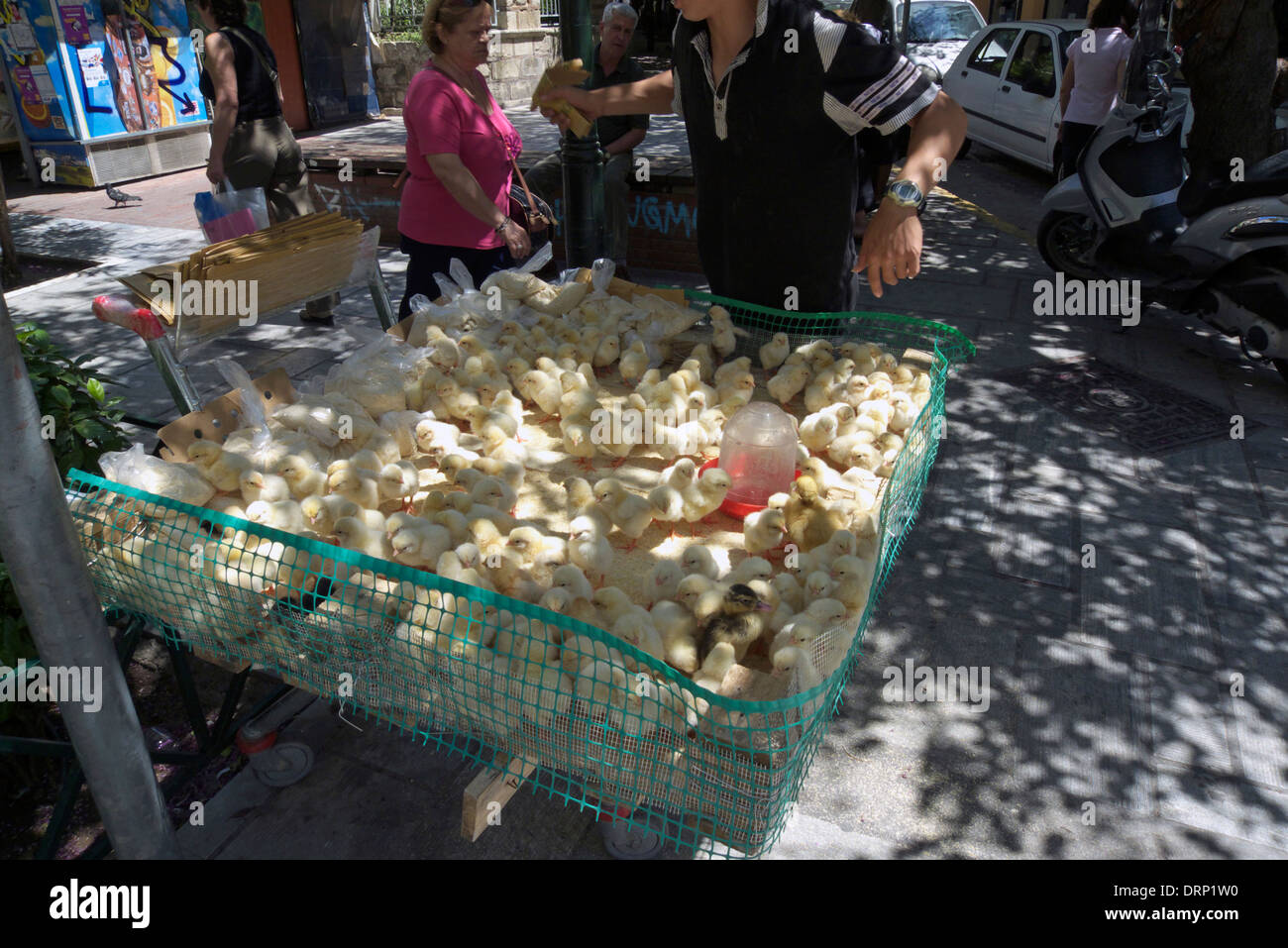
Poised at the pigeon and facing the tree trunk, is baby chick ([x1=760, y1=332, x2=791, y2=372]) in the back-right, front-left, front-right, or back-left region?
front-right

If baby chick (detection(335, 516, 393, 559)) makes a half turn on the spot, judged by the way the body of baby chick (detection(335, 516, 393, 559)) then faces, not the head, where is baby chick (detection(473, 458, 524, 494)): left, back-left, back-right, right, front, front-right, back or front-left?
front-left

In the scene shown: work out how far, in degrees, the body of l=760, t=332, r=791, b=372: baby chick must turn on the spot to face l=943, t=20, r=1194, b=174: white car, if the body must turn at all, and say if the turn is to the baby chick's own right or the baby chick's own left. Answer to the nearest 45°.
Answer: approximately 135° to the baby chick's own left

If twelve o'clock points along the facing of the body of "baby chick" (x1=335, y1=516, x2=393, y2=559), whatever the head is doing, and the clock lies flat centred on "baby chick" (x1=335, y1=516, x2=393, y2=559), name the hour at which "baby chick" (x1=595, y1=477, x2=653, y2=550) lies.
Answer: "baby chick" (x1=595, y1=477, x2=653, y2=550) is roughly at 6 o'clock from "baby chick" (x1=335, y1=516, x2=393, y2=559).

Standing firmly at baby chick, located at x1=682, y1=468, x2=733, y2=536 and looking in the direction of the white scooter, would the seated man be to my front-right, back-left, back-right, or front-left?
front-left

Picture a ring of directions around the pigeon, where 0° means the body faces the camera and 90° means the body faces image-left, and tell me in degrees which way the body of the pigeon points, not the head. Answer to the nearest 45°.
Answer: approximately 90°

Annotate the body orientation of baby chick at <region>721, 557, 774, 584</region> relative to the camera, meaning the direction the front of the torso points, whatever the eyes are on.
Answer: to the viewer's right

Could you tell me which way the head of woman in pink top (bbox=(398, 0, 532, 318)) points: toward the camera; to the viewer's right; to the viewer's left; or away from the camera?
to the viewer's right

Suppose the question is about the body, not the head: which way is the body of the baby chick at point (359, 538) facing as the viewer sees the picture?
to the viewer's left

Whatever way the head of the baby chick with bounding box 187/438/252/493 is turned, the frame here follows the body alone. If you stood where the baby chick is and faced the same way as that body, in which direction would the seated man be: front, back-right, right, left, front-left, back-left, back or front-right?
back-right

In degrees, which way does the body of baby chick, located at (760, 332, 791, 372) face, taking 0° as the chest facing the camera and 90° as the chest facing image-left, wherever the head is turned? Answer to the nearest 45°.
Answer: approximately 315°

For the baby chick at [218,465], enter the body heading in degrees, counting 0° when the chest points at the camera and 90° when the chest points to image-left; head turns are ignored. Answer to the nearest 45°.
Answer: approximately 90°
